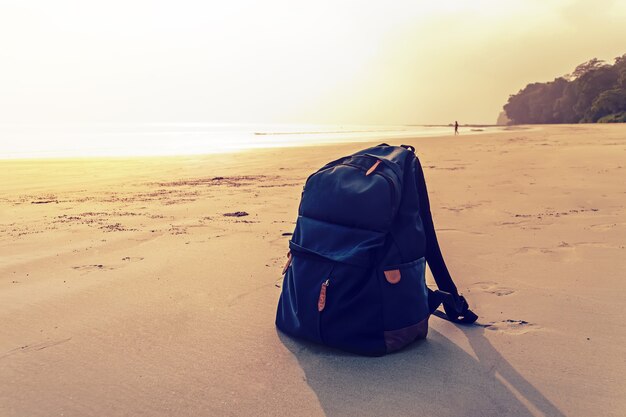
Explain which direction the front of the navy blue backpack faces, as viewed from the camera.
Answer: facing the viewer and to the left of the viewer
